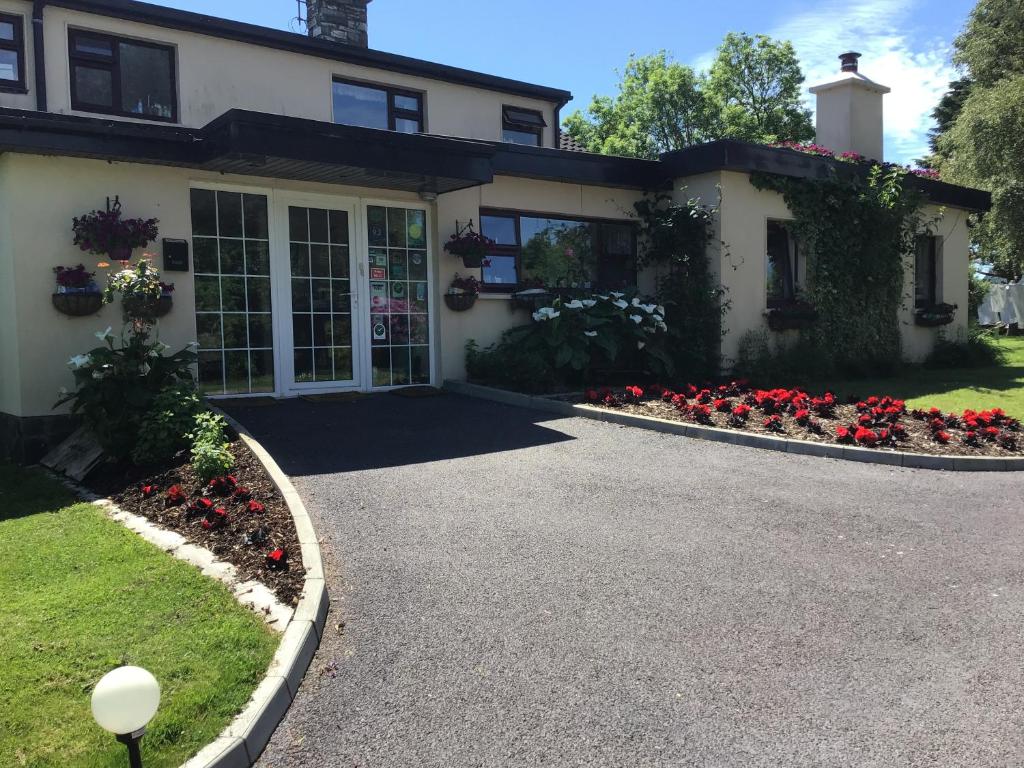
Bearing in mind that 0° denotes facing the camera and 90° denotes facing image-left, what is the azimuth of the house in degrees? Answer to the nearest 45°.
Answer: approximately 315°

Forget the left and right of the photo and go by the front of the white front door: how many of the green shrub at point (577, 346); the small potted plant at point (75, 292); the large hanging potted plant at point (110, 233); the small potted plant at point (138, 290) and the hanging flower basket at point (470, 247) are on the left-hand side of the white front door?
2

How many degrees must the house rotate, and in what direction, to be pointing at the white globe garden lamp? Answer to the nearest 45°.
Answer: approximately 45° to its right

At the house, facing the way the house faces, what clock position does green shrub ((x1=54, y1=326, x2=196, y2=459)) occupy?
The green shrub is roughly at 2 o'clock from the house.

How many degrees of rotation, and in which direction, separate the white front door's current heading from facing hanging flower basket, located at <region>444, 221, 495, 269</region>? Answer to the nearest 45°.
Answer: approximately 90° to its left

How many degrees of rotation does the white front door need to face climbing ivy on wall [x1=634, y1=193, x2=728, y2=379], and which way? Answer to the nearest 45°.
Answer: approximately 90° to its left

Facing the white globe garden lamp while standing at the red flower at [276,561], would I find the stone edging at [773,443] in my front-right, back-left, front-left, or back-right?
back-left

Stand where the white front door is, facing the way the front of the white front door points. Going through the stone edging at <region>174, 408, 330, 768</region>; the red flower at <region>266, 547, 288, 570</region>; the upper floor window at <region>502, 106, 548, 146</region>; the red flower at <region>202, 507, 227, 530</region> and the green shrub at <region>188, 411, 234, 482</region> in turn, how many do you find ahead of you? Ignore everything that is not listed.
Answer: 4

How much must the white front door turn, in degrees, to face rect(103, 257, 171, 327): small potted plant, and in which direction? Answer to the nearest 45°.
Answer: approximately 45° to its right

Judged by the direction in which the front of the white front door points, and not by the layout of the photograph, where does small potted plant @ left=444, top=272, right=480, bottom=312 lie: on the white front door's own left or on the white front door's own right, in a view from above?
on the white front door's own left

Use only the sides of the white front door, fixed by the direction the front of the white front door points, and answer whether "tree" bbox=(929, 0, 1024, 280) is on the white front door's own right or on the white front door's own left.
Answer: on the white front door's own left

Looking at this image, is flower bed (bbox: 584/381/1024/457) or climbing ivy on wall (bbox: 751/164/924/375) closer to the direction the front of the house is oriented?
the flower bed

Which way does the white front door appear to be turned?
toward the camera

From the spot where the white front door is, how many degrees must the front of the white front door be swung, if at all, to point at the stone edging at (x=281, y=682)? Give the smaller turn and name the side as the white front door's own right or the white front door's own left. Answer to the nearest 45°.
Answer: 0° — it already faces it

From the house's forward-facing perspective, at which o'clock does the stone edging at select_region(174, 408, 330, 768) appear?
The stone edging is roughly at 1 o'clock from the house.

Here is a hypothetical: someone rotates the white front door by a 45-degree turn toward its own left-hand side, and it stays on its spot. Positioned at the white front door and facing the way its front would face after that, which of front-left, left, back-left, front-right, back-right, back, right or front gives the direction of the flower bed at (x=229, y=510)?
front-right
